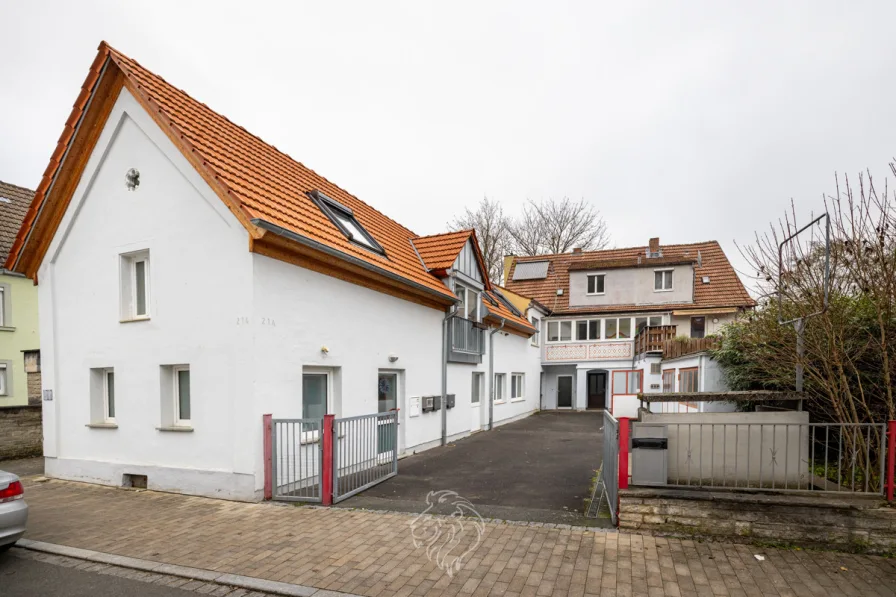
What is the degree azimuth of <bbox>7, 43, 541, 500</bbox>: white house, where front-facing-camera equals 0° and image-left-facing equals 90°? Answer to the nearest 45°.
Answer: approximately 315°

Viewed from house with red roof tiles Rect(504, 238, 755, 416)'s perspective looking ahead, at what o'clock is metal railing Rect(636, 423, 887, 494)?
The metal railing is roughly at 12 o'clock from the house with red roof tiles.

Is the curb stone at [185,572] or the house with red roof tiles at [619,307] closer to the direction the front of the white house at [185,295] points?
the curb stone

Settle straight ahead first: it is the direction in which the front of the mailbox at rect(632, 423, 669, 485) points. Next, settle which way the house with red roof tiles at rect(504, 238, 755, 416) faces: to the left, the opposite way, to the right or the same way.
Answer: the same way

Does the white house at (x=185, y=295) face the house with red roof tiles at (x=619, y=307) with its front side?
no

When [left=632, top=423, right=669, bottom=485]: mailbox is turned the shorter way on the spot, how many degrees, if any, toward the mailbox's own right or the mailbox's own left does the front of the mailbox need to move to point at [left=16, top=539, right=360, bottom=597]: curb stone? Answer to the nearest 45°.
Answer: approximately 45° to the mailbox's own right

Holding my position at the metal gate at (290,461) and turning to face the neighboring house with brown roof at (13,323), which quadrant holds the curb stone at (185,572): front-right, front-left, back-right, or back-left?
back-left

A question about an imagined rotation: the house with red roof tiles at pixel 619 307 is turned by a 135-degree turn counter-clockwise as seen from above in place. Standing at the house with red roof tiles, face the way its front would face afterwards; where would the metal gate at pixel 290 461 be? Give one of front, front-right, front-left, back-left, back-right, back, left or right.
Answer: back-right

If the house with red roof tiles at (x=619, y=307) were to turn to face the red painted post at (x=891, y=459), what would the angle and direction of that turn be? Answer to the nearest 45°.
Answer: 0° — it already faces it

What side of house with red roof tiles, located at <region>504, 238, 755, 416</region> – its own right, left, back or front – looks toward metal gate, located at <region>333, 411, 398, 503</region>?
front

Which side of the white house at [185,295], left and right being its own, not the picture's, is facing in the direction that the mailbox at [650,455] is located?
front

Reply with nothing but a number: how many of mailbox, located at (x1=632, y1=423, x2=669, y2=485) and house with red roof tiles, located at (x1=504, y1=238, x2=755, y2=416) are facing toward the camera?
2

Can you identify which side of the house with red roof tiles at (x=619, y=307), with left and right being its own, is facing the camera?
front

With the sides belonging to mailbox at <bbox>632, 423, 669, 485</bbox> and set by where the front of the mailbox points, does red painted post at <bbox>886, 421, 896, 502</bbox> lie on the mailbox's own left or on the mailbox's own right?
on the mailbox's own left

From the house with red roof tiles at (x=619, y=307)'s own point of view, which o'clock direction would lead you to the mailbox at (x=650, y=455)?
The mailbox is roughly at 12 o'clock from the house with red roof tiles.
